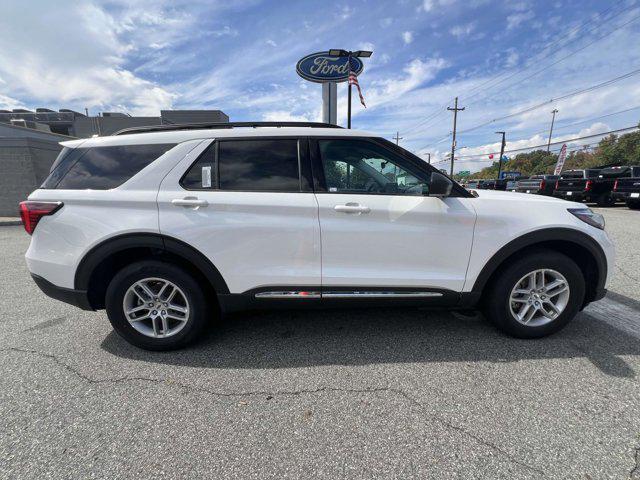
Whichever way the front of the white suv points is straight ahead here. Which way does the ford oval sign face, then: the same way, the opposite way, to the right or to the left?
to the right

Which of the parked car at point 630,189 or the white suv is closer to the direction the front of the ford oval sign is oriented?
the white suv

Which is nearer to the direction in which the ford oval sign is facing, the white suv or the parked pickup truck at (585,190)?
the white suv

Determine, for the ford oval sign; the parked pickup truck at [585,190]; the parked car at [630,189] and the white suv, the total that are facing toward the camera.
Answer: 1

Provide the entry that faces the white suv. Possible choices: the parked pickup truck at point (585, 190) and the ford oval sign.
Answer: the ford oval sign

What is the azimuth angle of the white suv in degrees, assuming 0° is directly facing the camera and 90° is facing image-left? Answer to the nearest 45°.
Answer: approximately 270°

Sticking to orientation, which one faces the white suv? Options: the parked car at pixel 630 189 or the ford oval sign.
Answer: the ford oval sign

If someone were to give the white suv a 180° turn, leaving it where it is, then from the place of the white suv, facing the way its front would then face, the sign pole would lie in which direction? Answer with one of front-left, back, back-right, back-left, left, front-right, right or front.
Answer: right

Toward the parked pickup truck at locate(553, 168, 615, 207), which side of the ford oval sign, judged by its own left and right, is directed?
left

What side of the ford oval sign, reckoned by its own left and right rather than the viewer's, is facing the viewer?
front

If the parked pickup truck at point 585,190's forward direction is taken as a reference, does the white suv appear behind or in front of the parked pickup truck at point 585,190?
behind

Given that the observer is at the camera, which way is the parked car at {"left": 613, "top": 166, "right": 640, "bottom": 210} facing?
facing away from the viewer and to the right of the viewer

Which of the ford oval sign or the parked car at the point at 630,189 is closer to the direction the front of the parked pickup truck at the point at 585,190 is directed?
the parked car

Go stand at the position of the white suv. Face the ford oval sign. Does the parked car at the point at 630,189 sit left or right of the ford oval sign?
right

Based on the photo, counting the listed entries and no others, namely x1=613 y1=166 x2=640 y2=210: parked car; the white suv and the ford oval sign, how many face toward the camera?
1
